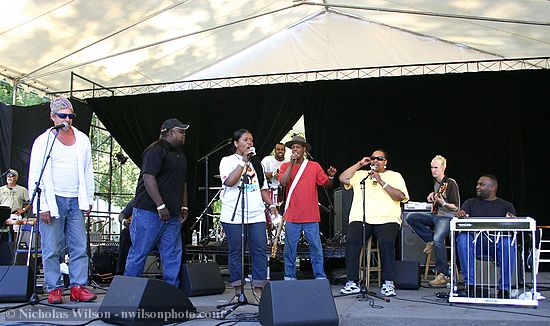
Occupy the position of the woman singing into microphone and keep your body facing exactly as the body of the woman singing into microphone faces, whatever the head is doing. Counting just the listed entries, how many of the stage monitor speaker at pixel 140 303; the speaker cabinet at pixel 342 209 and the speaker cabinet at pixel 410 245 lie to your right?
1

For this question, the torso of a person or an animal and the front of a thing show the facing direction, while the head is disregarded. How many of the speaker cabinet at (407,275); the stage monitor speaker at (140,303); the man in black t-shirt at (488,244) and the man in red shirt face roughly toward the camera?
3

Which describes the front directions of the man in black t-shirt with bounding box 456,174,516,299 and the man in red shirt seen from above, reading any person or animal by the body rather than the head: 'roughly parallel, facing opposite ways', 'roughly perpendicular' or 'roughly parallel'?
roughly parallel

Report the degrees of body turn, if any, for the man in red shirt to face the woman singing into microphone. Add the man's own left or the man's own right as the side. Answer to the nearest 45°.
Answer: approximately 45° to the man's own right

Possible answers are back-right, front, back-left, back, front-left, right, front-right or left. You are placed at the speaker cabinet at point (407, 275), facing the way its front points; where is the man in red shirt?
front-right

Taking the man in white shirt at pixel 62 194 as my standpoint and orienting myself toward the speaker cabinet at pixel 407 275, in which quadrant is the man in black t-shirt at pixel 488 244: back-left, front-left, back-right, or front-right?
front-right

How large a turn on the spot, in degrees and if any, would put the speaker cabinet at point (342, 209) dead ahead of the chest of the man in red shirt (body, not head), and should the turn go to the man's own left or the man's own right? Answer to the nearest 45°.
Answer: approximately 180°

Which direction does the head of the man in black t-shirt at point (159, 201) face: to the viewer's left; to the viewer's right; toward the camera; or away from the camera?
to the viewer's right

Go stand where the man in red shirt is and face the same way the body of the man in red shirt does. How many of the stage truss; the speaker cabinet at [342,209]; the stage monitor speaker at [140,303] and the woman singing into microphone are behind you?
2

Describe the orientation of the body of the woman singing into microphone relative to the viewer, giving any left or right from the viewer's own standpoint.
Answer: facing the viewer and to the right of the viewer

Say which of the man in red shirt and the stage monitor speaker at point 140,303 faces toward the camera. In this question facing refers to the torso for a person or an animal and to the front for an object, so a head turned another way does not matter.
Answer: the man in red shirt

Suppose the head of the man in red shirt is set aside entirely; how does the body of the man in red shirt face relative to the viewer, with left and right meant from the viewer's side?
facing the viewer
